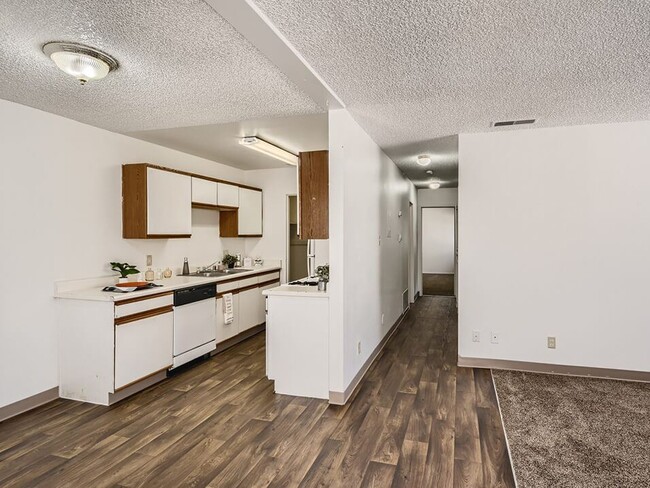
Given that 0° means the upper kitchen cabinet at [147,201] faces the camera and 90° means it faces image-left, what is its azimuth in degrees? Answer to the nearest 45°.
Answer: approximately 315°

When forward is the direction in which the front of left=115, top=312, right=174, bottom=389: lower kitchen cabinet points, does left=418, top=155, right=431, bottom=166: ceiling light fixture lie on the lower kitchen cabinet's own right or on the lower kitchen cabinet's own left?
on the lower kitchen cabinet's own left

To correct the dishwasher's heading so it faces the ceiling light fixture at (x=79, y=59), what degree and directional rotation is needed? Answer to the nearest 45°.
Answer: approximately 45° to its right

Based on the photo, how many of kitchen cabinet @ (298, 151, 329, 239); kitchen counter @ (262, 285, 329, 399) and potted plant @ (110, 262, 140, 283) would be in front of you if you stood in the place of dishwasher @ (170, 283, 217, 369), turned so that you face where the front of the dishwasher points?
2

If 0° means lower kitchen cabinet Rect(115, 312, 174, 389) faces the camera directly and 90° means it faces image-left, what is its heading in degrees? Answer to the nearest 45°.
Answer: approximately 315°

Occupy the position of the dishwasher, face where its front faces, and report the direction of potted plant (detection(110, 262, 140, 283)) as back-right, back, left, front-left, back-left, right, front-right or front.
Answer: back-right

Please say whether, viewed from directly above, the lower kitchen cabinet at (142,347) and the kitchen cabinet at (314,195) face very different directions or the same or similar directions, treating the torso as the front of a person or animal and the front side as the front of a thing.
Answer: very different directions

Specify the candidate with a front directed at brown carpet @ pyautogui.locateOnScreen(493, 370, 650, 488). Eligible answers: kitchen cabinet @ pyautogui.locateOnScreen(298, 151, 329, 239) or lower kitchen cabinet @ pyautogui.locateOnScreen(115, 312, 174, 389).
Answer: the lower kitchen cabinet
